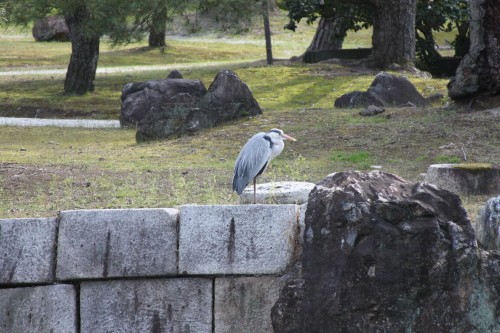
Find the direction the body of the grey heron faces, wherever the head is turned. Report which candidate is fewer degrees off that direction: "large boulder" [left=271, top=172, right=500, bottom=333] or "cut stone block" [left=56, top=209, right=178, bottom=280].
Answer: the large boulder

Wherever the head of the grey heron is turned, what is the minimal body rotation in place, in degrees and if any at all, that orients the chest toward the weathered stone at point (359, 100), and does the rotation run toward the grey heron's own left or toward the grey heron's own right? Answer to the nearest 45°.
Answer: approximately 90° to the grey heron's own left

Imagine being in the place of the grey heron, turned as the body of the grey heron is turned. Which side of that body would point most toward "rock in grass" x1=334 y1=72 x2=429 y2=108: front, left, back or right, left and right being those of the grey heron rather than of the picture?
left

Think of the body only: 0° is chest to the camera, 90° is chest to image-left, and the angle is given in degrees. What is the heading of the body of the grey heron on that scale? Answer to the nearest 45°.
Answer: approximately 270°

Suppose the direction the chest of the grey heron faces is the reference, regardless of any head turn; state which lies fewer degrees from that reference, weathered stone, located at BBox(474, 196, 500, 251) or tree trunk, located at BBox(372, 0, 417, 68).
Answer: the weathered stone

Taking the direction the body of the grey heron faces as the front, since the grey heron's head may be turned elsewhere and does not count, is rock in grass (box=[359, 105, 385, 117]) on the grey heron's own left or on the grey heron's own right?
on the grey heron's own left

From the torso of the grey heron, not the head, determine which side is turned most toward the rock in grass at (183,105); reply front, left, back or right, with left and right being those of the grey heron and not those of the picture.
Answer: left

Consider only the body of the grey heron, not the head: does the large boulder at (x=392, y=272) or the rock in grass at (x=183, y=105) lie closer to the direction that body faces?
the large boulder

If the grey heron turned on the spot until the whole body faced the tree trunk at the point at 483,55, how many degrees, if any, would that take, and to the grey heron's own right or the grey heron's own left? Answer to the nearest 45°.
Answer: approximately 45° to the grey heron's own left

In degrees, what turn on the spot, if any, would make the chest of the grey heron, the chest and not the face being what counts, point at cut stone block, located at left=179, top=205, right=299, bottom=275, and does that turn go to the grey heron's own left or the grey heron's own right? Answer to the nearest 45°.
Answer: approximately 90° to the grey heron's own right

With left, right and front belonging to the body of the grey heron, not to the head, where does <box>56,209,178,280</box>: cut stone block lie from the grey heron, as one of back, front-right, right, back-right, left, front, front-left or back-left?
back-right
